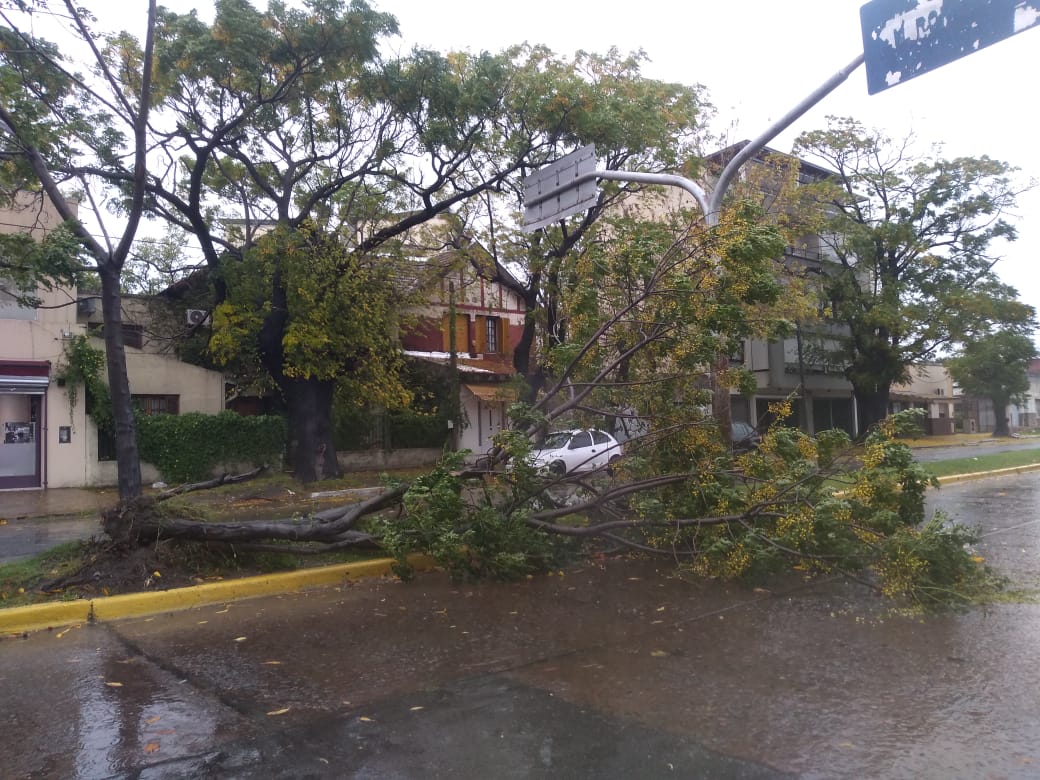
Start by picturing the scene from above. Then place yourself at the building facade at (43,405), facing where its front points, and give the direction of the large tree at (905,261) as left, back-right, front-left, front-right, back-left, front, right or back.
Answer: left

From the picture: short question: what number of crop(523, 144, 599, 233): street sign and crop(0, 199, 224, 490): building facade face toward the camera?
1

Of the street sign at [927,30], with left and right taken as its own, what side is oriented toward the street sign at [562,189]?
right

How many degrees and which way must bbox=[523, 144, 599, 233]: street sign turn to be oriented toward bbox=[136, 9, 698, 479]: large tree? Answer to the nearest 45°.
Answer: approximately 90° to its left

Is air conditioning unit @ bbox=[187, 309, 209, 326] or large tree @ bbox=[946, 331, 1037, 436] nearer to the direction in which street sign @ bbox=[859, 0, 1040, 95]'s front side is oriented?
the air conditioning unit

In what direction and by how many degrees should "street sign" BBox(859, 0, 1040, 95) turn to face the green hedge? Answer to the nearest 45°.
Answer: approximately 90° to its right

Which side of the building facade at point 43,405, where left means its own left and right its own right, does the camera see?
front

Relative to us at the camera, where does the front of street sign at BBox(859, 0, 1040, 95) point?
facing the viewer and to the left of the viewer

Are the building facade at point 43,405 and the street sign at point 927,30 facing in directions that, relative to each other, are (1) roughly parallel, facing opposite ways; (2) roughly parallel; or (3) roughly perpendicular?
roughly perpendicular

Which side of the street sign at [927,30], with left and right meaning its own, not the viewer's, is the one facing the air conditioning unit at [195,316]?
right

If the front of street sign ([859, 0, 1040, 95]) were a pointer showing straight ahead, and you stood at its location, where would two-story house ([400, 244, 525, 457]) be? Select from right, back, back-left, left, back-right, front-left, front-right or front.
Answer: right

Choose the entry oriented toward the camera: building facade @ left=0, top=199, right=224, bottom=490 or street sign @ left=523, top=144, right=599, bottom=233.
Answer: the building facade
